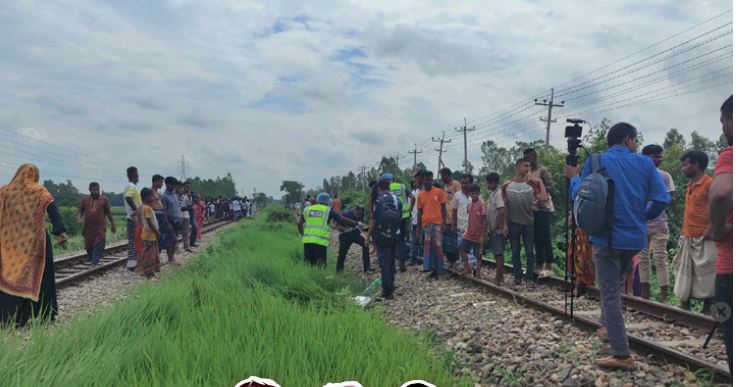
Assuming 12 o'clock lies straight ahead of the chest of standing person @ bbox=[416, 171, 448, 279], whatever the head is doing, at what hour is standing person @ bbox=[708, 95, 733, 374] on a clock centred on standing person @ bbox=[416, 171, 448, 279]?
standing person @ bbox=[708, 95, 733, 374] is roughly at 10 o'clock from standing person @ bbox=[416, 171, 448, 279].

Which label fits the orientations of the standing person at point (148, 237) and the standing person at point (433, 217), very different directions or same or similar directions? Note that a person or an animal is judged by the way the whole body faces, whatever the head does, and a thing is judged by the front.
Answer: very different directions

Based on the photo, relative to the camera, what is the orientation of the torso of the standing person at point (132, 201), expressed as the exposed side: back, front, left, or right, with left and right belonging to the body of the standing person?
right

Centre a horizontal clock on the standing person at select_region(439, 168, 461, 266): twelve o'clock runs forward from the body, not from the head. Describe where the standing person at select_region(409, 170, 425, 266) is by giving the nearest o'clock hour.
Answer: the standing person at select_region(409, 170, 425, 266) is roughly at 3 o'clock from the standing person at select_region(439, 168, 461, 266).

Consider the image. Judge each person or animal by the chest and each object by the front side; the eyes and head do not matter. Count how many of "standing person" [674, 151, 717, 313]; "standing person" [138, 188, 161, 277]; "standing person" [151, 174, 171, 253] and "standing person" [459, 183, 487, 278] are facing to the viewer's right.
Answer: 2

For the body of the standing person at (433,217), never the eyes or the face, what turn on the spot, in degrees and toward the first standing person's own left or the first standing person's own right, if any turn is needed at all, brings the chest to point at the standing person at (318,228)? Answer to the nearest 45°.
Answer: approximately 45° to the first standing person's own right

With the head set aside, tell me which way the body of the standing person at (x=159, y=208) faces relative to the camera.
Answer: to the viewer's right
